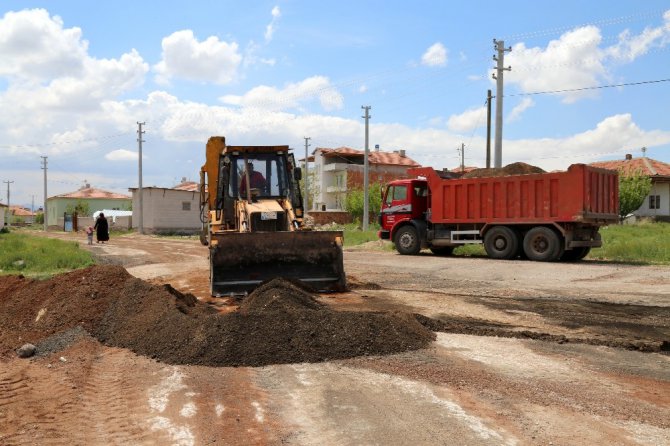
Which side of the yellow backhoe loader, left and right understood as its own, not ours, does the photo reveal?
front

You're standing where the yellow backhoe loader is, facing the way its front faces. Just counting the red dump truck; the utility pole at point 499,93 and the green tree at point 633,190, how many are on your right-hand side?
0

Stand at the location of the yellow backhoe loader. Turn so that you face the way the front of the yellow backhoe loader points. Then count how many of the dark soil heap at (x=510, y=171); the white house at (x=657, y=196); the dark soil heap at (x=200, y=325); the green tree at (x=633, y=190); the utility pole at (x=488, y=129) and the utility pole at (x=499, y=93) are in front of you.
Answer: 1

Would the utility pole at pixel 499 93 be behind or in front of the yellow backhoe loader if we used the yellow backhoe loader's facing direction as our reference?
behind

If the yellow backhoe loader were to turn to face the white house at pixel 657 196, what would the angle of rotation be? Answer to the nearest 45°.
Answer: approximately 135° to its left

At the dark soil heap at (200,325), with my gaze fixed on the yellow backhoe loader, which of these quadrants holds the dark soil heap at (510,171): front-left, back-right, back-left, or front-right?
front-right

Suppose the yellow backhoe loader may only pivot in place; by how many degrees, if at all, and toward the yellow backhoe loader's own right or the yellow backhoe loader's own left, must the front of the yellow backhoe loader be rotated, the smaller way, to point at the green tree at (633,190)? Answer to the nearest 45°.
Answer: approximately 135° to the yellow backhoe loader's own left

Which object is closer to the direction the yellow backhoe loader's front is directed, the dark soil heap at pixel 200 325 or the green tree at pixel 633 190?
the dark soil heap

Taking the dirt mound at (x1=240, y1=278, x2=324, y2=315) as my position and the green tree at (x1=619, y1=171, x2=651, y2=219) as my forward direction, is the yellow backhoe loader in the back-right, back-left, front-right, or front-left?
front-left

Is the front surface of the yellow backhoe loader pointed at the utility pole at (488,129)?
no

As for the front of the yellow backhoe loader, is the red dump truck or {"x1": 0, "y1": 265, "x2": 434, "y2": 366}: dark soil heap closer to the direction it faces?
the dark soil heap

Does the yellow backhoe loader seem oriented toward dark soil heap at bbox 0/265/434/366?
yes

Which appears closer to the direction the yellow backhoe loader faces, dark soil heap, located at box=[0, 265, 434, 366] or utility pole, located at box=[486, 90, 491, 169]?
the dark soil heap

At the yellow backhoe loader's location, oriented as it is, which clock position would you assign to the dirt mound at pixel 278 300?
The dirt mound is roughly at 12 o'clock from the yellow backhoe loader.

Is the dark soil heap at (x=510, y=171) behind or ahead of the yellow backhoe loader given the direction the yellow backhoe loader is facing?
behind
